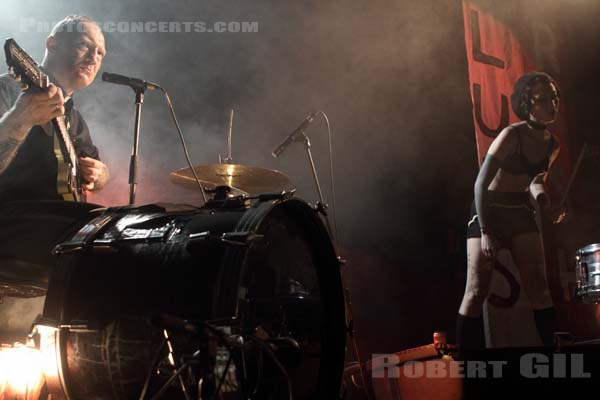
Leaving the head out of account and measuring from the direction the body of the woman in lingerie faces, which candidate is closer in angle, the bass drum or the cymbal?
the bass drum

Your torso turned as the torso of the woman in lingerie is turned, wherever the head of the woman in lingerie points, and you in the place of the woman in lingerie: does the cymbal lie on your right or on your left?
on your right

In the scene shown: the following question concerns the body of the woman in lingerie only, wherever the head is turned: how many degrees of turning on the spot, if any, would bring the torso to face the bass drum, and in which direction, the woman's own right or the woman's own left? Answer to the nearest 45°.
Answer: approximately 45° to the woman's own right

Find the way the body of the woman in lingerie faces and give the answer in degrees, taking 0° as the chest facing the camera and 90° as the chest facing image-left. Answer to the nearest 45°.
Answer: approximately 315°

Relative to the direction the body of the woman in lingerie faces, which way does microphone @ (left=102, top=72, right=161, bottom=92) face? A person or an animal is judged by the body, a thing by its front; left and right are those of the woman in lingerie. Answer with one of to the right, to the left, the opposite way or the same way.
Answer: to the right

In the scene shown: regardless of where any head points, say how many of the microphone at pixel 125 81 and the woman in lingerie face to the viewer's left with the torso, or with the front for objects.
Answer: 1

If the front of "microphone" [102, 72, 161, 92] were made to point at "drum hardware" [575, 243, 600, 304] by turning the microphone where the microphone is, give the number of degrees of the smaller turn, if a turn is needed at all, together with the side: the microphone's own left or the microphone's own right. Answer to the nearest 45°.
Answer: approximately 180°

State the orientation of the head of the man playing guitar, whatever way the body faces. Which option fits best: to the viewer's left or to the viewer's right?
to the viewer's right

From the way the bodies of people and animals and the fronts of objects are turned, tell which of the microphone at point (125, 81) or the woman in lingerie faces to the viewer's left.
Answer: the microphone

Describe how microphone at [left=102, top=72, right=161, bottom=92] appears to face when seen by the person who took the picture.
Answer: facing to the left of the viewer

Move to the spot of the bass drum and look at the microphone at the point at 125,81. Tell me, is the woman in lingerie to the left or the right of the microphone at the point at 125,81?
right

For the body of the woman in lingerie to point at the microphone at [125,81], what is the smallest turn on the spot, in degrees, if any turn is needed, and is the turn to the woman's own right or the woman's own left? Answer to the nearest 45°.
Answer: approximately 90° to the woman's own right
